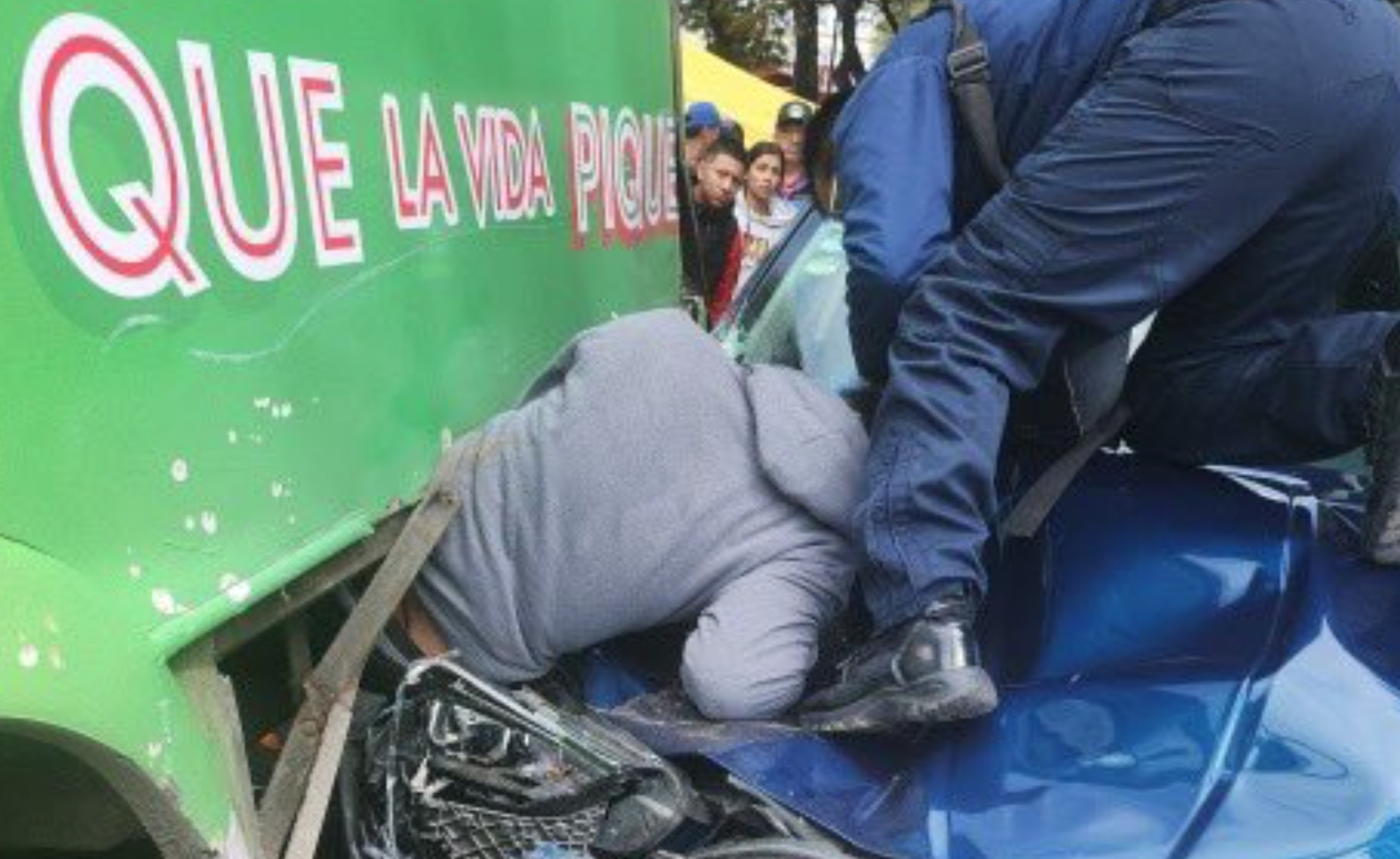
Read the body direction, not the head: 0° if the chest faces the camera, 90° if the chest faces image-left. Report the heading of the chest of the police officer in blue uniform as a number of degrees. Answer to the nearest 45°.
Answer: approximately 90°

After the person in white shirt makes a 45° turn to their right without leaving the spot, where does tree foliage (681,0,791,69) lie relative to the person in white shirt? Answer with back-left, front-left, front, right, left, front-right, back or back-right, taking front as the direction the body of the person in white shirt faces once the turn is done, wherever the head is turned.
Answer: back-right

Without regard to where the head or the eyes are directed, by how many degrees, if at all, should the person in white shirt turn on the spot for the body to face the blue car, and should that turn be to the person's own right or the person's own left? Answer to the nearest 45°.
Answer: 0° — they already face it

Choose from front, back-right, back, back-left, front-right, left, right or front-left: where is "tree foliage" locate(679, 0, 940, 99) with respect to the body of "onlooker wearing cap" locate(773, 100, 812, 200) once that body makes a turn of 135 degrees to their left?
front-left

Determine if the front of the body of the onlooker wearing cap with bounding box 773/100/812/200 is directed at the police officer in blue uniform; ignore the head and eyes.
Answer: yes
